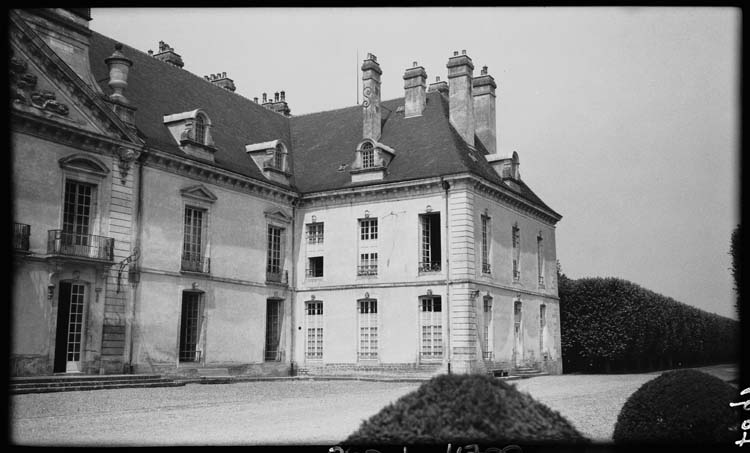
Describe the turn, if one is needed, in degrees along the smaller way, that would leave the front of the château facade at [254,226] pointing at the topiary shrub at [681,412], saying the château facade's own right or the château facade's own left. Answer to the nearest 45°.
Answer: approximately 45° to the château facade's own right

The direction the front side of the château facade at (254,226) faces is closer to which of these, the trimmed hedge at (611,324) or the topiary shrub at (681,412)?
the topiary shrub

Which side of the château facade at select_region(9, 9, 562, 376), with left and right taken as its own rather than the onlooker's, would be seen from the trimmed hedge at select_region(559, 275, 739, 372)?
left

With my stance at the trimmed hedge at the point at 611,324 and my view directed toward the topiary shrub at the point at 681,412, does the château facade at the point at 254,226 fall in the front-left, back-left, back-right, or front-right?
front-right

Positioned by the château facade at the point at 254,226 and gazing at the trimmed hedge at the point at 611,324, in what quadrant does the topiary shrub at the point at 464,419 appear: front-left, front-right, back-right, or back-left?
back-right

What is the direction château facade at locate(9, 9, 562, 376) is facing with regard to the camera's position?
facing the viewer and to the right of the viewer

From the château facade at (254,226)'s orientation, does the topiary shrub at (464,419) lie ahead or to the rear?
ahead
